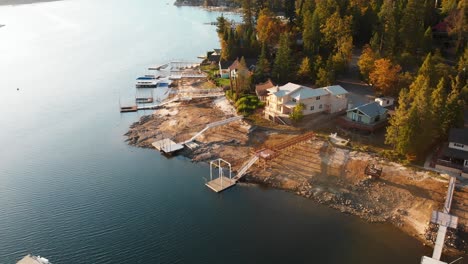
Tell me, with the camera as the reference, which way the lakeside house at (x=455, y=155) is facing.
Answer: facing the viewer and to the left of the viewer

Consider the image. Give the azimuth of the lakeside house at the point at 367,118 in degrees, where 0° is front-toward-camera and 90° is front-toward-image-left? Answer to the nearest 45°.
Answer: approximately 45°

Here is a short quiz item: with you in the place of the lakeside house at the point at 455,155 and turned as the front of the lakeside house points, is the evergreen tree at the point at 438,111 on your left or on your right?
on your right

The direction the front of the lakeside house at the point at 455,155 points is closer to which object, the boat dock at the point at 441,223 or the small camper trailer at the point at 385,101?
the boat dock

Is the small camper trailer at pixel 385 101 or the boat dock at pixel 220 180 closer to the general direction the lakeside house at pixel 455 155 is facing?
the boat dock

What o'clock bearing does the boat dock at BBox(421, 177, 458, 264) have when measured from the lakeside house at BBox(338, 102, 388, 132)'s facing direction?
The boat dock is roughly at 10 o'clock from the lakeside house.

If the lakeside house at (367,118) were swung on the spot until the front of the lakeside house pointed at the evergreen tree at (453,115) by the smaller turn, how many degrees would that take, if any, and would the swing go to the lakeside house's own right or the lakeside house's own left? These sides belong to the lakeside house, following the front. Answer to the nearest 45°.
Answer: approximately 135° to the lakeside house's own left

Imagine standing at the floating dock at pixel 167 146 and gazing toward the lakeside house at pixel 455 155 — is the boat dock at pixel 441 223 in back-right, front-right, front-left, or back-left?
front-right

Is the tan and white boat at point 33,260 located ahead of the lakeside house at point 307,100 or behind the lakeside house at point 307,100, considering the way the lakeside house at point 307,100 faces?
ahead

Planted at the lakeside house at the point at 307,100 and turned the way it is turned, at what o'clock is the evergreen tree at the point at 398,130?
The evergreen tree is roughly at 9 o'clock from the lakeside house.

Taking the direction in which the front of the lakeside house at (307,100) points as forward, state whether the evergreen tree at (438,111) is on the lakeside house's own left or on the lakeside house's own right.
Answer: on the lakeside house's own left

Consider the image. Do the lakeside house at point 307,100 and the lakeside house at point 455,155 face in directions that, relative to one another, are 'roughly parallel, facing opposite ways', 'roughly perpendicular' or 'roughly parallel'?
roughly parallel

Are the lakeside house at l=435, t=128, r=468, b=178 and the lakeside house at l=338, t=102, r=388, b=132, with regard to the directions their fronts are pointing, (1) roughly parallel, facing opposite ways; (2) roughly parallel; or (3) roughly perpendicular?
roughly parallel

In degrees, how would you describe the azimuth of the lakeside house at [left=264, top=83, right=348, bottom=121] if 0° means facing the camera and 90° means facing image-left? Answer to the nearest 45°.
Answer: approximately 45°

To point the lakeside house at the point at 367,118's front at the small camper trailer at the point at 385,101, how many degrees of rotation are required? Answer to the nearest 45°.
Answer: approximately 135° to its right

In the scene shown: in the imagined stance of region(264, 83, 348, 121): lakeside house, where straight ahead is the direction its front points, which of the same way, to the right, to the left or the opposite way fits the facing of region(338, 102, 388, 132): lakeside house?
the same way
